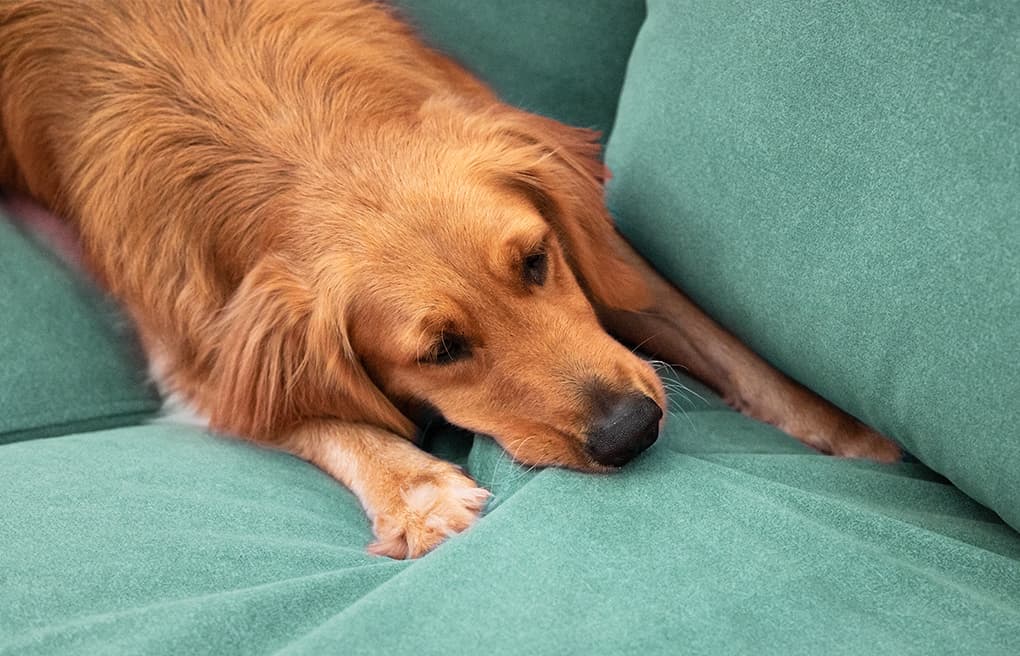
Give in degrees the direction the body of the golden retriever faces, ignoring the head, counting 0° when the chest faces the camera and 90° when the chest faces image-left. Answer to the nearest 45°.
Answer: approximately 315°

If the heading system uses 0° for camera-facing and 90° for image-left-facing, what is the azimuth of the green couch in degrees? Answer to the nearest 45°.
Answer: approximately 45°
